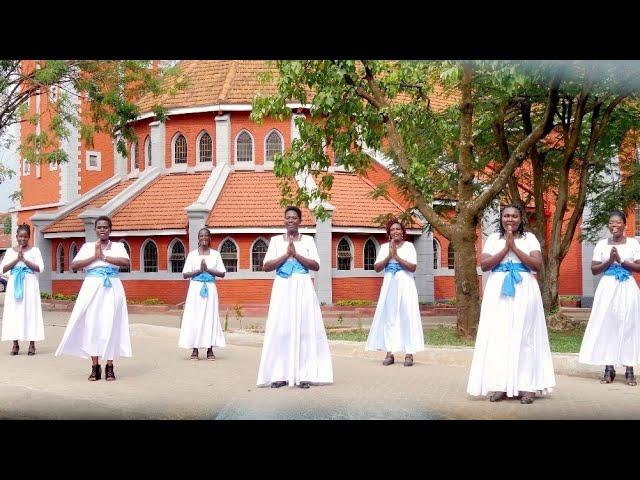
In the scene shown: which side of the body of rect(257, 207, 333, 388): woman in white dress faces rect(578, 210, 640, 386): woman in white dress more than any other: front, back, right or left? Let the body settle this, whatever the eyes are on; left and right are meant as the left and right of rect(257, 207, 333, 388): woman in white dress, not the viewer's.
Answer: left

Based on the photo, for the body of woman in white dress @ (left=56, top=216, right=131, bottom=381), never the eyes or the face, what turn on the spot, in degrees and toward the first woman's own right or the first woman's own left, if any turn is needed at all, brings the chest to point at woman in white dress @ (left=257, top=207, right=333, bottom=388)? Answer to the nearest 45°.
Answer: approximately 45° to the first woman's own left

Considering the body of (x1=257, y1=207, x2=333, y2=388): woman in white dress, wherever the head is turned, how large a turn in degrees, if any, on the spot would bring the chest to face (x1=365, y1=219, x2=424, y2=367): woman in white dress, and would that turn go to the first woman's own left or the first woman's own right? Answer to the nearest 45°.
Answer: approximately 135° to the first woman's own left

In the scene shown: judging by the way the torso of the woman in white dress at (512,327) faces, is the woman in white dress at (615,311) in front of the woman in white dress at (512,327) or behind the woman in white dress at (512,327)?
behind

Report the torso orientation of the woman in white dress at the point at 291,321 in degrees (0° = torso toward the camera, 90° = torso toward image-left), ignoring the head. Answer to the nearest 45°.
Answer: approximately 0°

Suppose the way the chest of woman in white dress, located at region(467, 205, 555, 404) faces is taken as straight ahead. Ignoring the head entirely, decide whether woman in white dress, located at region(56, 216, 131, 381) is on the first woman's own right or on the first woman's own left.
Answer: on the first woman's own right

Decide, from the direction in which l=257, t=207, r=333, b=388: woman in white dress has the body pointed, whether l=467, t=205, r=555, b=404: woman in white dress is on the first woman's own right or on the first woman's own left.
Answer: on the first woman's own left

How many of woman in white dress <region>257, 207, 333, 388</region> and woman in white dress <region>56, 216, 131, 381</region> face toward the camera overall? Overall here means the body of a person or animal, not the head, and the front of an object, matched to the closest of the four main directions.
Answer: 2

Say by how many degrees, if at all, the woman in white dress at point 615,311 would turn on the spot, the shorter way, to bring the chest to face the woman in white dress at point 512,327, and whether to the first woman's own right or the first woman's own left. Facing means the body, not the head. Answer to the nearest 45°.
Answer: approximately 45° to the first woman's own right
